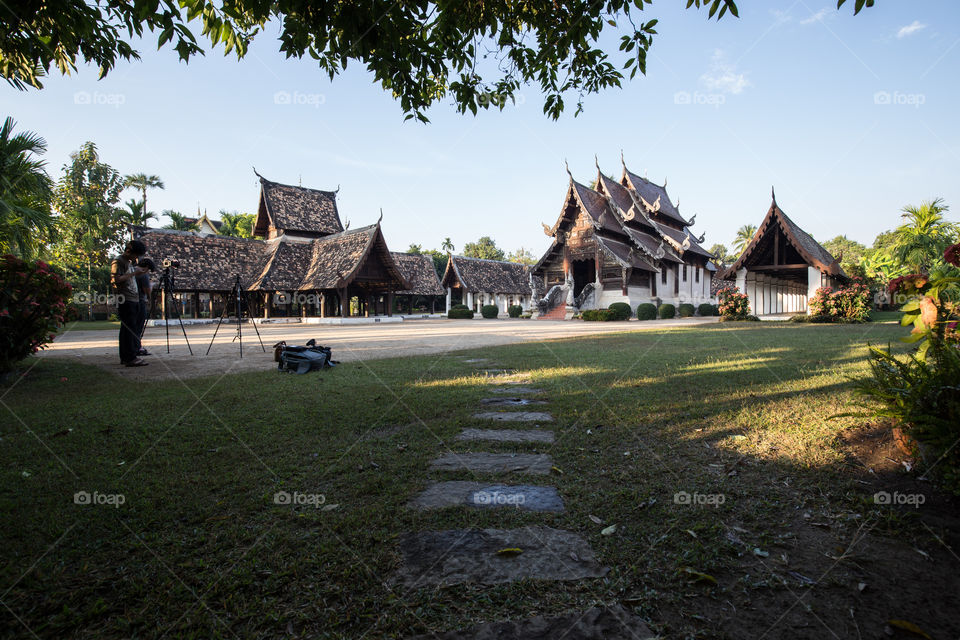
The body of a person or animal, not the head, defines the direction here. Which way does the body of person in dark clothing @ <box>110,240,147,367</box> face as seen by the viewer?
to the viewer's right

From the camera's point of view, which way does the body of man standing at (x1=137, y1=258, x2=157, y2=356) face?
to the viewer's right

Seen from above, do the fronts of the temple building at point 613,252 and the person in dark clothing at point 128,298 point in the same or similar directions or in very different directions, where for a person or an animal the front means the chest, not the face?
very different directions

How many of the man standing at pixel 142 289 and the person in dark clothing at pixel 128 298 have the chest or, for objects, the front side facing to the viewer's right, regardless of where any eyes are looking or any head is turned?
2

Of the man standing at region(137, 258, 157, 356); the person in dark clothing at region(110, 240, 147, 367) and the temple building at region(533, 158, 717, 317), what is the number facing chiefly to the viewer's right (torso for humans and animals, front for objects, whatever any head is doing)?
2

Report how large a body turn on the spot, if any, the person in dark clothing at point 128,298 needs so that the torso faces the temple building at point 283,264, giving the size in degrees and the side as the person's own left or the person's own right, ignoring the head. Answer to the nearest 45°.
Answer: approximately 90° to the person's own left

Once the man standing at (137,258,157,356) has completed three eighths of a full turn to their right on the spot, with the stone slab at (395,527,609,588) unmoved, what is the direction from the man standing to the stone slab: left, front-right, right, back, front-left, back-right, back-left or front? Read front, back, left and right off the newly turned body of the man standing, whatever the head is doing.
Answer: front-left

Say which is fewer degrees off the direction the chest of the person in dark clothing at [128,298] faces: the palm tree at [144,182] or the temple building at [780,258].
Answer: the temple building

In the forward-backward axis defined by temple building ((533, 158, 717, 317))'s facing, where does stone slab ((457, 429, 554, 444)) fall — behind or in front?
in front

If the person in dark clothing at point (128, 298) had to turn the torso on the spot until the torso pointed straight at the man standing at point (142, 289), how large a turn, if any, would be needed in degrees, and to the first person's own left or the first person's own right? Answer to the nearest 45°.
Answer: approximately 90° to the first person's own left
